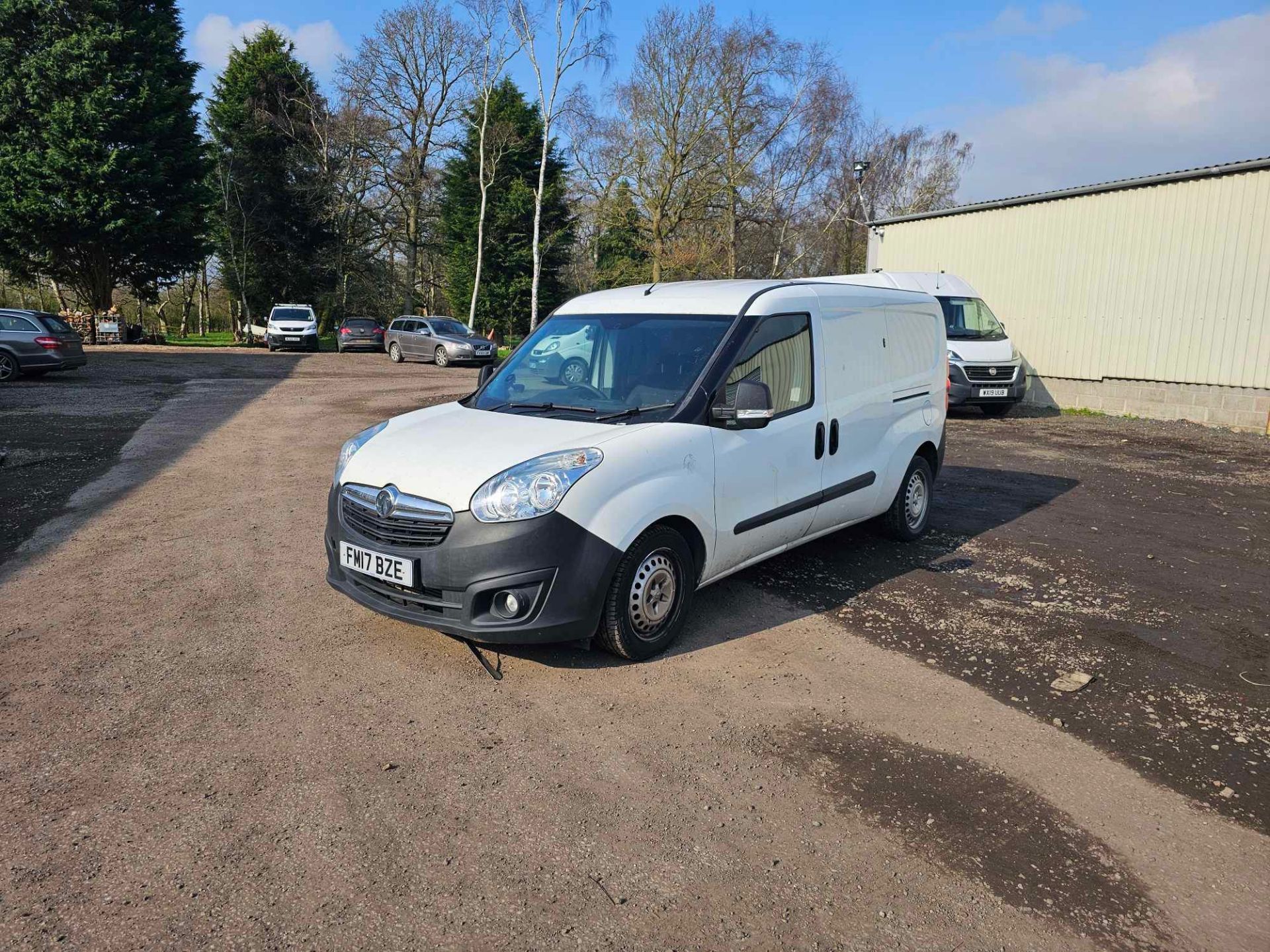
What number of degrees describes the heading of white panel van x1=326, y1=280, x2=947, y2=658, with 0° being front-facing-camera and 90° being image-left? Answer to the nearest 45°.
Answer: approximately 45°

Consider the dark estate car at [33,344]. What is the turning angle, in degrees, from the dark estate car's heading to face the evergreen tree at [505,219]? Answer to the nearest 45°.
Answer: approximately 90° to its right

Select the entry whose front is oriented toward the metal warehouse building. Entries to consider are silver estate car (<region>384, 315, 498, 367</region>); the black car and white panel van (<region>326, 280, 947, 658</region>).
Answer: the silver estate car

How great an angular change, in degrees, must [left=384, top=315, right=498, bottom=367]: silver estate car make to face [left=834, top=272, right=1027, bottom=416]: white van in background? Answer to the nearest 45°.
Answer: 0° — it already faces it

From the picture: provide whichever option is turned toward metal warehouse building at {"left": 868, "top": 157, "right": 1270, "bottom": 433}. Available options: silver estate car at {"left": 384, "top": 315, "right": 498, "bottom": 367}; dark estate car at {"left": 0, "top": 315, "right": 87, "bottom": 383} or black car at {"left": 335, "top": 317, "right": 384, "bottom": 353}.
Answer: the silver estate car

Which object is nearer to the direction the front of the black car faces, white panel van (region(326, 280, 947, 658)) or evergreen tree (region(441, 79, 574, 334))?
the evergreen tree

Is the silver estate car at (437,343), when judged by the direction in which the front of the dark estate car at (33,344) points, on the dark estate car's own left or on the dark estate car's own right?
on the dark estate car's own right

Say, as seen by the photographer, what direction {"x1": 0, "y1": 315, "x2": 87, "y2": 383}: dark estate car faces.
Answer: facing away from the viewer and to the left of the viewer

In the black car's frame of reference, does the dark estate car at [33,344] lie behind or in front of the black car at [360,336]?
behind
